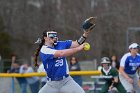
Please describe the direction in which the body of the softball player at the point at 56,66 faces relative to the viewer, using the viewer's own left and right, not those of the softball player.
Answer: facing the viewer and to the right of the viewer

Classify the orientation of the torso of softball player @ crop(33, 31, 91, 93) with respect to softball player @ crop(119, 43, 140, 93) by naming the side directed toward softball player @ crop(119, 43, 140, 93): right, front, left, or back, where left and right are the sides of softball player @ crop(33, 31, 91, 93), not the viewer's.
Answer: left

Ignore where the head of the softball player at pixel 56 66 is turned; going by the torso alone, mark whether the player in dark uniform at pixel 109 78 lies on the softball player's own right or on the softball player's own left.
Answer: on the softball player's own left
